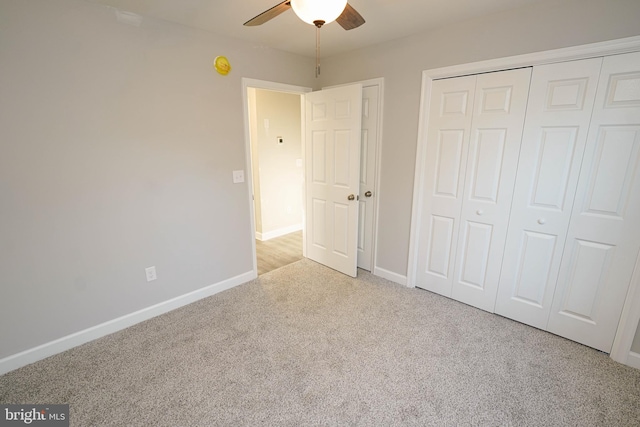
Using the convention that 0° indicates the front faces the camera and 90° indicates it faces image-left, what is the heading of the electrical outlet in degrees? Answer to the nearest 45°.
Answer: approximately 315°

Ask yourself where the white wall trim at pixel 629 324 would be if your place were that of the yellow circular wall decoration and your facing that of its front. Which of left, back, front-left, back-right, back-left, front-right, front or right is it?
front

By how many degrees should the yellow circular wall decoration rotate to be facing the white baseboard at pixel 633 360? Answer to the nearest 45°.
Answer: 0° — it already faces it

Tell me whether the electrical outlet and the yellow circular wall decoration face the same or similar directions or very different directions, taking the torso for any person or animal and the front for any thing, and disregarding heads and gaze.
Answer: same or similar directions

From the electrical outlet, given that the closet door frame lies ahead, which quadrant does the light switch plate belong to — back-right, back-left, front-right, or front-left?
front-left

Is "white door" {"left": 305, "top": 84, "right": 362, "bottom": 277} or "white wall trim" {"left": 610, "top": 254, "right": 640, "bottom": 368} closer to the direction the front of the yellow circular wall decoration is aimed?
the white wall trim

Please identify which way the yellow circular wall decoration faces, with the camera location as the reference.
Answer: facing the viewer and to the right of the viewer

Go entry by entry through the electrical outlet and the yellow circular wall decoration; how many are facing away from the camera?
0

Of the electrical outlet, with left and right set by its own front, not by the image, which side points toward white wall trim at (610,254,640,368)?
front
